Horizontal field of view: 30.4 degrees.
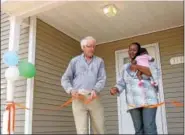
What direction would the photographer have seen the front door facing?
facing the viewer

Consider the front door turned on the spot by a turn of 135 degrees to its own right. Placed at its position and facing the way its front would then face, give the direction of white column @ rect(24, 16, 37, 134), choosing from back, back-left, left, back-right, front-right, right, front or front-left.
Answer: left

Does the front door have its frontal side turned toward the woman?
yes

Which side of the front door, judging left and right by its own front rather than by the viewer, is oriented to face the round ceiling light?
front

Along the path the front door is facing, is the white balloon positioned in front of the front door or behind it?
in front

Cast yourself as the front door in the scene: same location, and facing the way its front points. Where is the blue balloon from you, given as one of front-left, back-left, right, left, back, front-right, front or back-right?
front-right
